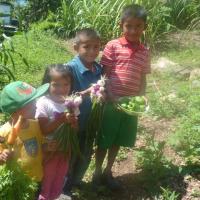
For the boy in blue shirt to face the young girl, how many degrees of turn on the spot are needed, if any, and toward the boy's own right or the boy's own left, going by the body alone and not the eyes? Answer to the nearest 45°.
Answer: approximately 90° to the boy's own right

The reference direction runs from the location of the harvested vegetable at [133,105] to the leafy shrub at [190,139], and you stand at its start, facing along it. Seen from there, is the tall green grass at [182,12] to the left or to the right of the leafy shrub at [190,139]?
left

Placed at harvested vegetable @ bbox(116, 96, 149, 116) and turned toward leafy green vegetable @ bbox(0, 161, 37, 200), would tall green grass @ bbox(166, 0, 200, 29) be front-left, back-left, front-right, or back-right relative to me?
back-right

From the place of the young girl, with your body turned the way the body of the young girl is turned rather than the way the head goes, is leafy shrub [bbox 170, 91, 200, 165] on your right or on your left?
on your left

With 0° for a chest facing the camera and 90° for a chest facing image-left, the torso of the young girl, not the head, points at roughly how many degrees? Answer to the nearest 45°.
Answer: approximately 315°

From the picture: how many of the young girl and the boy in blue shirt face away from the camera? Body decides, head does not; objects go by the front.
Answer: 0

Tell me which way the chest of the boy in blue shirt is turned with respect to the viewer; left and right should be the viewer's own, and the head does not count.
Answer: facing the viewer and to the right of the viewer

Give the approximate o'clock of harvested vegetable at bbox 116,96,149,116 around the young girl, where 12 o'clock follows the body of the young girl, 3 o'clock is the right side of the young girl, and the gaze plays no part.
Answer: The harvested vegetable is roughly at 10 o'clock from the young girl.
